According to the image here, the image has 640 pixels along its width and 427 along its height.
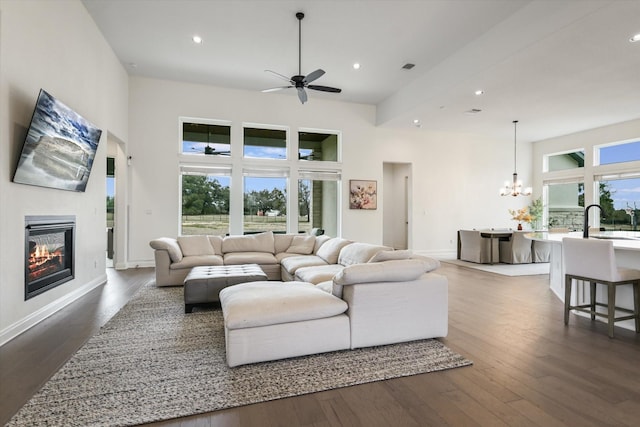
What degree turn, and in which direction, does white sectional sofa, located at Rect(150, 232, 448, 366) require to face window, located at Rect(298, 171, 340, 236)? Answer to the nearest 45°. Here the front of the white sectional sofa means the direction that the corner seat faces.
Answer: approximately 135° to its right

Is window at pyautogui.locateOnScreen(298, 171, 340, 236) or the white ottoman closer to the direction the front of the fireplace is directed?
the white ottoman

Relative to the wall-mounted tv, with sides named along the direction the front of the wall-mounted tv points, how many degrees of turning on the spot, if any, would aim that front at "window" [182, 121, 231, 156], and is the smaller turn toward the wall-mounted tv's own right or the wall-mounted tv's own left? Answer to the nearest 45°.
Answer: approximately 90° to the wall-mounted tv's own left

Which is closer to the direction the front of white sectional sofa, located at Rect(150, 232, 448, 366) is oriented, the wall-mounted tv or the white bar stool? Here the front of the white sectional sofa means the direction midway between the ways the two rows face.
the wall-mounted tv

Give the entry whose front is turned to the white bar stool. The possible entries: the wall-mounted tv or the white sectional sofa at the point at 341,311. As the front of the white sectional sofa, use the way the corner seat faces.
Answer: the wall-mounted tv

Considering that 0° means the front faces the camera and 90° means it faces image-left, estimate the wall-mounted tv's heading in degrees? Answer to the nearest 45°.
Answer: approximately 315°

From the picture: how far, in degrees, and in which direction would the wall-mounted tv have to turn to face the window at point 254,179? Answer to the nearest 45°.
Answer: approximately 90° to its left

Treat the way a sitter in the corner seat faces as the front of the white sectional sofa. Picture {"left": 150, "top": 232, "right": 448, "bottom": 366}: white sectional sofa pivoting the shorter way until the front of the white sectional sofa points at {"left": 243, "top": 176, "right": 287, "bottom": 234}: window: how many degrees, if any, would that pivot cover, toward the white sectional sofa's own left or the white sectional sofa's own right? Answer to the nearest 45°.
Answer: approximately 135° to the white sectional sofa's own right

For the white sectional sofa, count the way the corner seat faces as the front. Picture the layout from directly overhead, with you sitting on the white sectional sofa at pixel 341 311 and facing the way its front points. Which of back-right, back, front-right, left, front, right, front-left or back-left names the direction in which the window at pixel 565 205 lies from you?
back

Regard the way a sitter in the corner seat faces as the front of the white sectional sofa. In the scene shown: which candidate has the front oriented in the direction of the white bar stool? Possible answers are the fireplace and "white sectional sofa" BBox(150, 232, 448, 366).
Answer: the fireplace

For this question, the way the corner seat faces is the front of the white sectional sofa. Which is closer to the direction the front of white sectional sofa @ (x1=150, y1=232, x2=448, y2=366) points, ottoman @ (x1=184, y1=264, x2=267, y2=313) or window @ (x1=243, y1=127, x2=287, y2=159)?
the ottoman
